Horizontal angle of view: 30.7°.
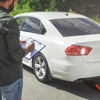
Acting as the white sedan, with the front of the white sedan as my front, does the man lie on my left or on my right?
on my left

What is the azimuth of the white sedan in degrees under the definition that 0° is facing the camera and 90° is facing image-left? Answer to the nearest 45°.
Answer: approximately 135°
